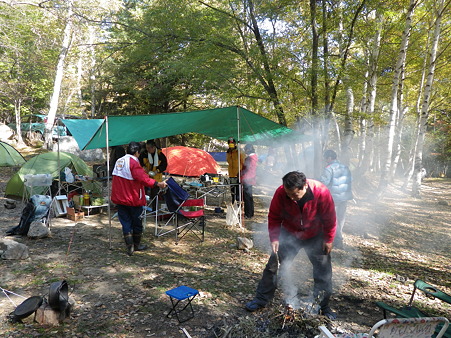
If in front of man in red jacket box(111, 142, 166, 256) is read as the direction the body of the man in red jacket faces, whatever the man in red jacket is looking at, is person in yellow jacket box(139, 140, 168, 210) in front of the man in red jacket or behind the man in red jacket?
in front

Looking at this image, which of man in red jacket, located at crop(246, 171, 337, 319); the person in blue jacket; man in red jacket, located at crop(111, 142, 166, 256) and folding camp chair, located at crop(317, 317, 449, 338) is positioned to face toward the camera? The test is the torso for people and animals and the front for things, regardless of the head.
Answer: man in red jacket, located at crop(246, 171, 337, 319)

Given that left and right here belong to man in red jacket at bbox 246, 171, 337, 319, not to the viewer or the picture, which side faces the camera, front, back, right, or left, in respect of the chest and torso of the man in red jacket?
front

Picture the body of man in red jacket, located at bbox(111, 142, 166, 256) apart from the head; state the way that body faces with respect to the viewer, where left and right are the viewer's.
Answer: facing away from the viewer and to the right of the viewer

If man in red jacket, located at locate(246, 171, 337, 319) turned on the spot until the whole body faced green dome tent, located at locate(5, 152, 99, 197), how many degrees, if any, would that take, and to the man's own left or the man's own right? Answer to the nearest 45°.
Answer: approximately 135° to the man's own right

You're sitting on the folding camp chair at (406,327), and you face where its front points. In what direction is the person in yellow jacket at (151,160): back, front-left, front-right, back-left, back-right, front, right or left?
front

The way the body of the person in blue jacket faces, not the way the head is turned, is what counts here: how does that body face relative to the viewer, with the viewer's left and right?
facing away from the viewer and to the left of the viewer

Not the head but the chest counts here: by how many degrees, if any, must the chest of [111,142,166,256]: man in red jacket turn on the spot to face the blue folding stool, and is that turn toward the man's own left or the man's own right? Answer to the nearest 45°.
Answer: approximately 135° to the man's own right

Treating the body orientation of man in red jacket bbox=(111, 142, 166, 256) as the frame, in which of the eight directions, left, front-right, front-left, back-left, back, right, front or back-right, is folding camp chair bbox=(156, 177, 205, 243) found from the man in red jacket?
front

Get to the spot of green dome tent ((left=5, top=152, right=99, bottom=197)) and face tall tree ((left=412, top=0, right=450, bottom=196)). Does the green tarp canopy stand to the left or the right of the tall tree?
right

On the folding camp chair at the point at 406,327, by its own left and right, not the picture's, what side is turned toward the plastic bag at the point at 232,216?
front

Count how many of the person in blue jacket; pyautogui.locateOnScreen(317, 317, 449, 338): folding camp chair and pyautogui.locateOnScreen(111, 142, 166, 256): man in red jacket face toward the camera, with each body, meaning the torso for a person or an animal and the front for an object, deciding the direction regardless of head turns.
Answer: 0

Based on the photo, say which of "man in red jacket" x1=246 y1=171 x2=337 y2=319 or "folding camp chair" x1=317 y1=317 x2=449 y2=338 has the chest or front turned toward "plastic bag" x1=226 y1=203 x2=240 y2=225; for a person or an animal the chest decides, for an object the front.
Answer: the folding camp chair

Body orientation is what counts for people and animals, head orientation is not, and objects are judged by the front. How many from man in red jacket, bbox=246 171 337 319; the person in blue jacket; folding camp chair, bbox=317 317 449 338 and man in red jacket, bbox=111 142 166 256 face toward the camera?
1

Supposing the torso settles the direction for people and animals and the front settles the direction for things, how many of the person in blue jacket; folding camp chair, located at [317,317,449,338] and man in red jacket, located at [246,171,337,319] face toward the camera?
1

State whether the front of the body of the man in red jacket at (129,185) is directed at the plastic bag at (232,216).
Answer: yes

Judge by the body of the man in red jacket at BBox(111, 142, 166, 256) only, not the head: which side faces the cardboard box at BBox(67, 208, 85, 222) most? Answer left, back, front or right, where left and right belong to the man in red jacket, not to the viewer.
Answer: left

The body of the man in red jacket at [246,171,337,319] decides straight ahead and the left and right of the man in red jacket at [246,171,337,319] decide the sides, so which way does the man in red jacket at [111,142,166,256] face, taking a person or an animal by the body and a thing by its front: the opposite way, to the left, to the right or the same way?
the opposite way

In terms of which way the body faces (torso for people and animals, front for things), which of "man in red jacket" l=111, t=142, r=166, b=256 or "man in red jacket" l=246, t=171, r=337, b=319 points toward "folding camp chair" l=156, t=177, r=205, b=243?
"man in red jacket" l=111, t=142, r=166, b=256
